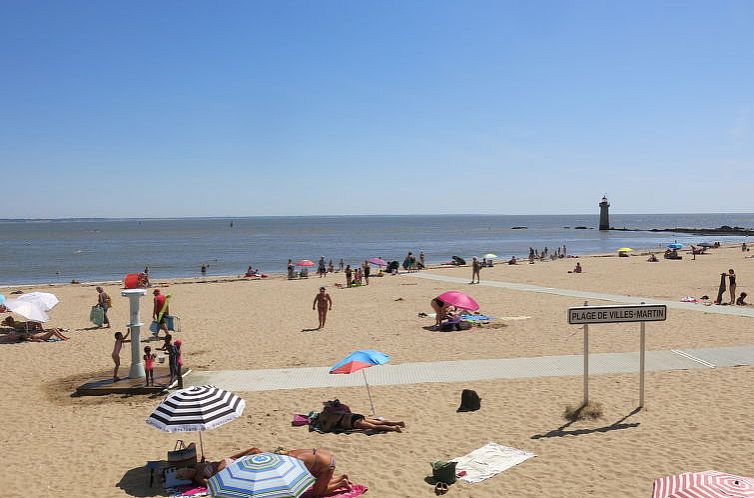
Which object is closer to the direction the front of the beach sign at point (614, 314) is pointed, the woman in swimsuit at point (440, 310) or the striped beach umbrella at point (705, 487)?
the striped beach umbrella

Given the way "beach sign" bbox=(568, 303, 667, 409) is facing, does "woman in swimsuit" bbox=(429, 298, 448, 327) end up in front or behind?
behind

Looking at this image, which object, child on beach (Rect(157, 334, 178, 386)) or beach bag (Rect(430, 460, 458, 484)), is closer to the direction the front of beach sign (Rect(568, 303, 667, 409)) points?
the beach bag

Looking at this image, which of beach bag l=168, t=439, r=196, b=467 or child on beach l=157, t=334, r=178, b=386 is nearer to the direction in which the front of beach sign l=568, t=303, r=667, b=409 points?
the beach bag

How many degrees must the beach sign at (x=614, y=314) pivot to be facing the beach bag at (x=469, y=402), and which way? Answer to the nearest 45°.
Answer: approximately 90° to its right

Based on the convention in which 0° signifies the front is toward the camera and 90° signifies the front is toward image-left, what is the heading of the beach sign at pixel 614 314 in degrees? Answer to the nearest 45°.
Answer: approximately 0°

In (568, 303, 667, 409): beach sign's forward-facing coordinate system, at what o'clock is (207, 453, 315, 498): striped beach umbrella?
The striped beach umbrella is roughly at 1 o'clock from the beach sign.

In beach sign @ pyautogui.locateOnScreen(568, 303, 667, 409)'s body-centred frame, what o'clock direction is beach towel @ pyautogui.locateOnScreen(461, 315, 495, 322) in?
The beach towel is roughly at 5 o'clock from the beach sign.

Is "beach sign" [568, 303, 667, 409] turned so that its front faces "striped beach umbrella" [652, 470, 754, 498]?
yes

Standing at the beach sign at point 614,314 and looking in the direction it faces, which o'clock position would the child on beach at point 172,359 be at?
The child on beach is roughly at 3 o'clock from the beach sign.

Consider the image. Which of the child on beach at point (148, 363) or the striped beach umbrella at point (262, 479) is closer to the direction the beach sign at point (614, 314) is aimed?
the striped beach umbrella

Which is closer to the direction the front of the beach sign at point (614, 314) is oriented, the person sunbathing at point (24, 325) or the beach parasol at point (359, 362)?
the beach parasol

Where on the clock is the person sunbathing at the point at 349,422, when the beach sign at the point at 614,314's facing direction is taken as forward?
The person sunbathing is roughly at 2 o'clock from the beach sign.
